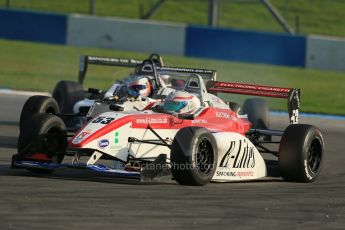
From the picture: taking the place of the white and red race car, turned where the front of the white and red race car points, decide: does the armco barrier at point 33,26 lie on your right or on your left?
on your right

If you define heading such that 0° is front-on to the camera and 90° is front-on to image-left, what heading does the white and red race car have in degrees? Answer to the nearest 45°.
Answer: approximately 45°

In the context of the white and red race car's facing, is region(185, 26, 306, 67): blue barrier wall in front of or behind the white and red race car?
behind
